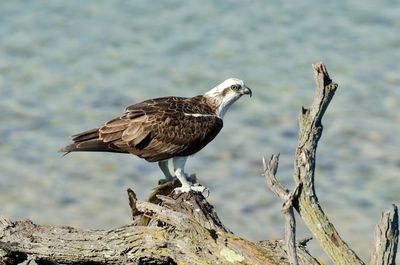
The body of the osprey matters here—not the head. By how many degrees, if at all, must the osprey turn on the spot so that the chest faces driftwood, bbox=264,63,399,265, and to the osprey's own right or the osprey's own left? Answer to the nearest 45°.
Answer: approximately 45° to the osprey's own right

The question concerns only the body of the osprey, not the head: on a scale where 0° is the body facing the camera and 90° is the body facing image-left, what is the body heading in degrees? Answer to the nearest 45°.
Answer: approximately 270°
